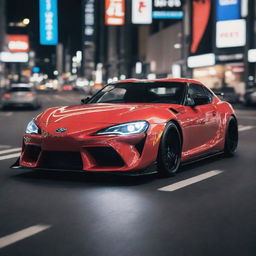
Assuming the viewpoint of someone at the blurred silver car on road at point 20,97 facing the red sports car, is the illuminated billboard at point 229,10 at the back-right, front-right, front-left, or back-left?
back-left

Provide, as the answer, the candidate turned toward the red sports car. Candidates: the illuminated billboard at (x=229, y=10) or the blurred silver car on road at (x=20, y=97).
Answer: the illuminated billboard

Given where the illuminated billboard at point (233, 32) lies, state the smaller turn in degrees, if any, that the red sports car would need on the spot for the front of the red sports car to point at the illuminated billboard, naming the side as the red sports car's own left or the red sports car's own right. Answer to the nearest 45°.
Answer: approximately 135° to the red sports car's own right

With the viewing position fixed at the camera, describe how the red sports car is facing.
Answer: facing the viewer and to the left of the viewer

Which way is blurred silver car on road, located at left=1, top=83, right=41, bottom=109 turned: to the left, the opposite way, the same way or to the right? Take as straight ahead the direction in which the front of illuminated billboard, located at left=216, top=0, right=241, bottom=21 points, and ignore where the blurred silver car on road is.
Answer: the opposite way

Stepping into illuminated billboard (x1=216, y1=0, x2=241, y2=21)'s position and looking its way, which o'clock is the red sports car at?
The red sports car is roughly at 12 o'clock from the illuminated billboard.

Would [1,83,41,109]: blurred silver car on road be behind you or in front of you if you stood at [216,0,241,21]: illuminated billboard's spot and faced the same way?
in front

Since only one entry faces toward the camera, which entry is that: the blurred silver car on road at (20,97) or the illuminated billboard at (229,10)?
the illuminated billboard

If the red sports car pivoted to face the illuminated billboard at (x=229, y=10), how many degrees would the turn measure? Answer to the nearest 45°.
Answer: approximately 135° to its right

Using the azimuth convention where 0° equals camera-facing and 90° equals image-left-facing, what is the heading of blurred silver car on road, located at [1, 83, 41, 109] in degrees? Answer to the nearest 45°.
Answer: approximately 180°

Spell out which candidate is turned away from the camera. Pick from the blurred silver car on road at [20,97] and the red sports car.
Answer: the blurred silver car on road

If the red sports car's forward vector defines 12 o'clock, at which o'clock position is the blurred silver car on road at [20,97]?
The blurred silver car on road is roughly at 4 o'clock from the red sports car.

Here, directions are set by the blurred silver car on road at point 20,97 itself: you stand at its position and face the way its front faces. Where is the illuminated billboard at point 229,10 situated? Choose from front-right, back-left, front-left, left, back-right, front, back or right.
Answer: front-right

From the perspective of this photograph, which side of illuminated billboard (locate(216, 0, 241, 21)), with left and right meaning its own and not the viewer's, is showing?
front
